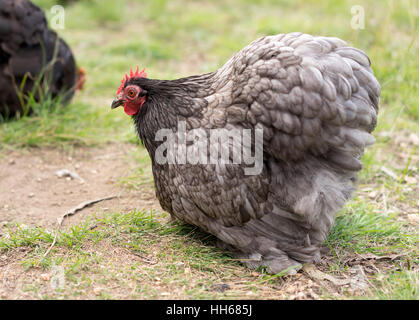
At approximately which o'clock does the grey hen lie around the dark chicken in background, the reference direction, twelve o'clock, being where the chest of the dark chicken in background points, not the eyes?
The grey hen is roughly at 2 o'clock from the dark chicken in background.

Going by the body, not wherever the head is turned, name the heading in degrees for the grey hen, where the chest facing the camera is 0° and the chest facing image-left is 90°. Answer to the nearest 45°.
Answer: approximately 90°

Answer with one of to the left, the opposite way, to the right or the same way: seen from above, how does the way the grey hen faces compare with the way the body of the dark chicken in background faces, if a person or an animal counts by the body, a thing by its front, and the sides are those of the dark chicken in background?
the opposite way

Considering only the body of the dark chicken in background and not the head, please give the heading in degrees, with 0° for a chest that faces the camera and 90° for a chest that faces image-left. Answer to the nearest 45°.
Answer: approximately 270°

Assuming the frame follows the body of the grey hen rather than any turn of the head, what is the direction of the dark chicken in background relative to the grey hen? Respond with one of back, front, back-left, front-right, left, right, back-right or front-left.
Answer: front-right

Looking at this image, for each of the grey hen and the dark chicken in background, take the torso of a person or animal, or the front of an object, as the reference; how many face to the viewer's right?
1
